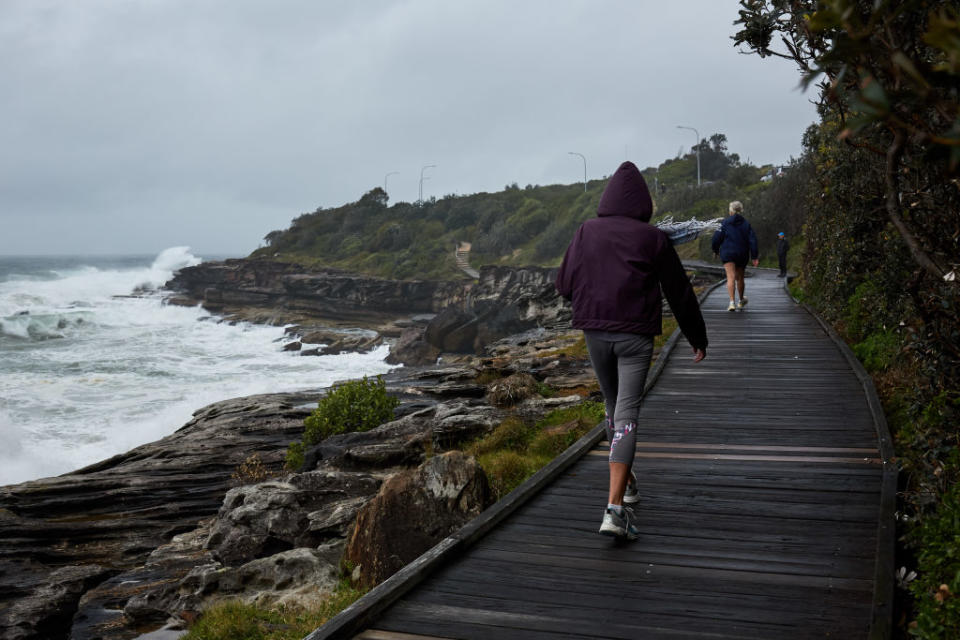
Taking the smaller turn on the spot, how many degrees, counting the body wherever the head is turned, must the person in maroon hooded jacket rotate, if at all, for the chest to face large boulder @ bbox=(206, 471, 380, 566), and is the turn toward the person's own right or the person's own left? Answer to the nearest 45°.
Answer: approximately 45° to the person's own left

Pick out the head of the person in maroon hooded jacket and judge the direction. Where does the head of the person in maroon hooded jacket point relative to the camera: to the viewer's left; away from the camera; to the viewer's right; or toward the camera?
away from the camera

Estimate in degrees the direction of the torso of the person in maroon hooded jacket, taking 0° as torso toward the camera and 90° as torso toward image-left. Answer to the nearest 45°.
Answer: approximately 180°

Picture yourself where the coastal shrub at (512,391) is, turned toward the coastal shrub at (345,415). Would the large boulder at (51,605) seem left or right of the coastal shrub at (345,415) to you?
left

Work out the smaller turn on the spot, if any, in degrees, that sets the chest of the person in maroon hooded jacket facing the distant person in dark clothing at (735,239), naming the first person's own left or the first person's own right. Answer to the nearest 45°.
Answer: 0° — they already face them

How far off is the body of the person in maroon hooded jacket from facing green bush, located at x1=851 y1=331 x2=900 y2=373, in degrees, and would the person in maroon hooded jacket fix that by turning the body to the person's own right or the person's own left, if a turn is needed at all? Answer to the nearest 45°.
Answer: approximately 45° to the person's own right

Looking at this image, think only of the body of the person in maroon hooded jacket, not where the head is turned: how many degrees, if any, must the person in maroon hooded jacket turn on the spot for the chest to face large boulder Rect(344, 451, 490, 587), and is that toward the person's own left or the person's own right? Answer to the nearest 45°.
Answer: approximately 45° to the person's own left

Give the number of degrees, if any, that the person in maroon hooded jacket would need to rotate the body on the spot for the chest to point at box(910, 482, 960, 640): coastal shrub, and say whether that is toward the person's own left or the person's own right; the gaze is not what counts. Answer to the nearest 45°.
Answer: approximately 135° to the person's own right
